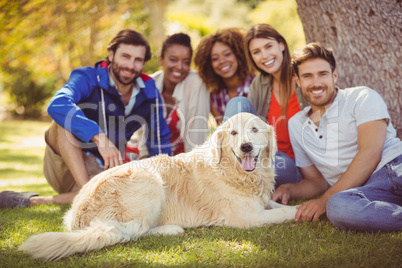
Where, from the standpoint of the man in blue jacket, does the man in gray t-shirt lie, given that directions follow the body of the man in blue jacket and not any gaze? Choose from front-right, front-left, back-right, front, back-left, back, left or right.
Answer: front-left

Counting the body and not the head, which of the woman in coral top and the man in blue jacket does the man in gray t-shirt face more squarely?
the man in blue jacket

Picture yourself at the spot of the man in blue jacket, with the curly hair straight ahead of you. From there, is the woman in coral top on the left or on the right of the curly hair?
right

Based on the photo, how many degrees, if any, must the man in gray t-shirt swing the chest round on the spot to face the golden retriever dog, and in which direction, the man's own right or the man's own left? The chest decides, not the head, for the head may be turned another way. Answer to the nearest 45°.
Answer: approximately 45° to the man's own right

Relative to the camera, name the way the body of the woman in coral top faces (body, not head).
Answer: toward the camera

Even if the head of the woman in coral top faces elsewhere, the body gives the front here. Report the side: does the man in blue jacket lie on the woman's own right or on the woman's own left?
on the woman's own right

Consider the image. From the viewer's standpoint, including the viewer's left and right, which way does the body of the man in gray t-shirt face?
facing the viewer and to the left of the viewer

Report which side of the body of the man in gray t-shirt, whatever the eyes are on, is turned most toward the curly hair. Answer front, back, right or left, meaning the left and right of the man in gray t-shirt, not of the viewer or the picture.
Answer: right

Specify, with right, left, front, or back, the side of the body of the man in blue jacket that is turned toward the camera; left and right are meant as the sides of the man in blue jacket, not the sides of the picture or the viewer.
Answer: front

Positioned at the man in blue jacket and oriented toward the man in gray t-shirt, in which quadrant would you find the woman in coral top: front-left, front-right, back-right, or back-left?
front-left

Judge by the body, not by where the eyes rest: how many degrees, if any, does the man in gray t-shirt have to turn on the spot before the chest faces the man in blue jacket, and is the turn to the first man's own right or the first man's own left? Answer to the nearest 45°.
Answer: approximately 45° to the first man's own right

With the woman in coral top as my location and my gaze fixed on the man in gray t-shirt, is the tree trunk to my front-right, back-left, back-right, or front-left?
front-left

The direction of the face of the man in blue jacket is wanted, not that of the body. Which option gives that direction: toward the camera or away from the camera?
toward the camera
